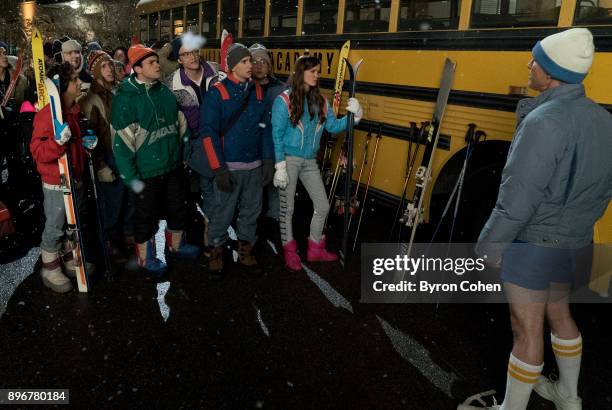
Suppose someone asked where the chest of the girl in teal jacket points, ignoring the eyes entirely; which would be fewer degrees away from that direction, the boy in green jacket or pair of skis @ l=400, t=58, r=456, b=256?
the pair of skis

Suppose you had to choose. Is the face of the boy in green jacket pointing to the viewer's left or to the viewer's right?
to the viewer's right

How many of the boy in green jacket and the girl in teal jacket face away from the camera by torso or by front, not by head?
0

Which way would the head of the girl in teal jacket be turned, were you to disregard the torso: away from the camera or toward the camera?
toward the camera

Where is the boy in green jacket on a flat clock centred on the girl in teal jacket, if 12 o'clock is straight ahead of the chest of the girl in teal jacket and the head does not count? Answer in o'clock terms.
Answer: The boy in green jacket is roughly at 4 o'clock from the girl in teal jacket.

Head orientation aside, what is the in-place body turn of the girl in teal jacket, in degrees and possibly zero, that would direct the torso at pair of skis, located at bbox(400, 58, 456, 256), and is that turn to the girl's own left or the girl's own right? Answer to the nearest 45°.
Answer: approximately 45° to the girl's own left

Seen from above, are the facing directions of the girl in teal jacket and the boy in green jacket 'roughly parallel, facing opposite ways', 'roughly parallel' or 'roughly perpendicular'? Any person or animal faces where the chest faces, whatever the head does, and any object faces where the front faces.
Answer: roughly parallel

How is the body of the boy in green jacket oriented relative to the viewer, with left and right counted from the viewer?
facing the viewer and to the right of the viewer
